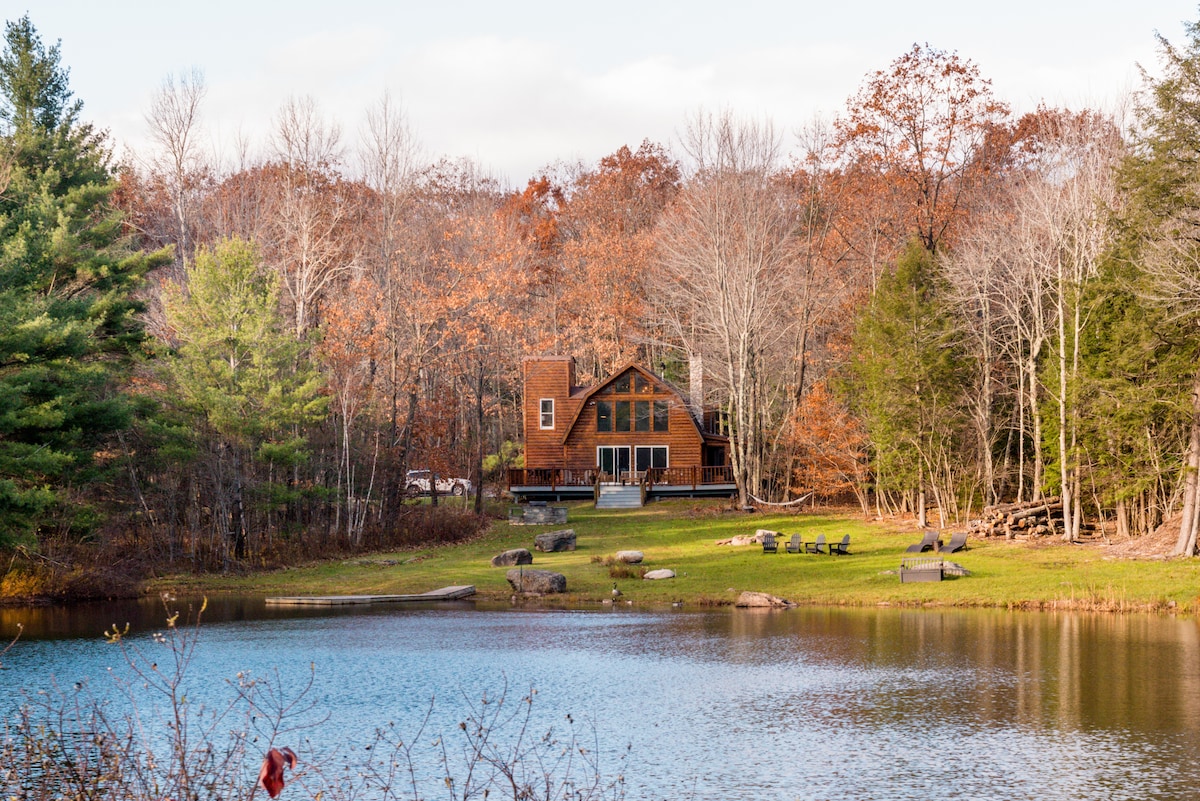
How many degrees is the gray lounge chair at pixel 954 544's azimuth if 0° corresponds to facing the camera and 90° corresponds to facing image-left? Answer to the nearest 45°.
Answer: approximately 45°

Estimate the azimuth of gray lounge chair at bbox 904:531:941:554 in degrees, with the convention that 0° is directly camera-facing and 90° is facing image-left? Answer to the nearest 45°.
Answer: approximately 45°

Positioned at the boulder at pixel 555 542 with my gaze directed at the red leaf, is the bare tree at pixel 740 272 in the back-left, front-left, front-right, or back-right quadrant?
back-left

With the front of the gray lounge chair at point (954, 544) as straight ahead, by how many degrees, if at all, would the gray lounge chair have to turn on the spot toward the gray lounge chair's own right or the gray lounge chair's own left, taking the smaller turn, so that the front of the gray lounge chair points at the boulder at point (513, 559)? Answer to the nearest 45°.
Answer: approximately 45° to the gray lounge chair's own right
